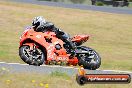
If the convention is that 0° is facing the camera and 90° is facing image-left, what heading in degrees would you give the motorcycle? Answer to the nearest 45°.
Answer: approximately 90°

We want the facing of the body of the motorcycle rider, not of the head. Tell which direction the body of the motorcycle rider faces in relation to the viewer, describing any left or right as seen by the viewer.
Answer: facing to the left of the viewer
